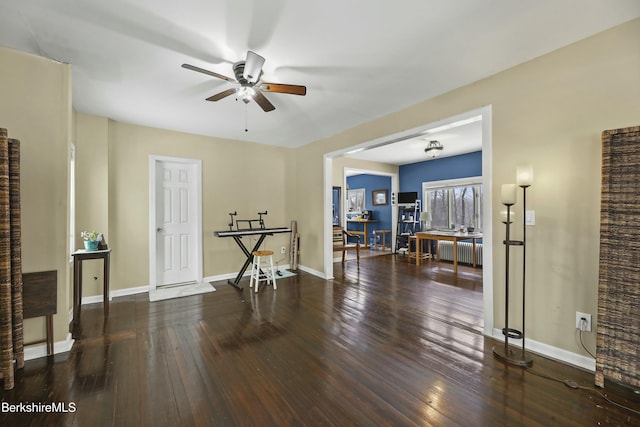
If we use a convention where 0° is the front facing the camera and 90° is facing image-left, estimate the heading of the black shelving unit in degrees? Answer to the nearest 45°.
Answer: approximately 45°

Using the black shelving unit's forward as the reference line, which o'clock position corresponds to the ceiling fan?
The ceiling fan is roughly at 11 o'clock from the black shelving unit.

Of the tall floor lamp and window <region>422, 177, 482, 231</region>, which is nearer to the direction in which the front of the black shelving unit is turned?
the tall floor lamp

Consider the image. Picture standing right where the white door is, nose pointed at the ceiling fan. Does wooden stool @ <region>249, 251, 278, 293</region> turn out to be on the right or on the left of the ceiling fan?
left

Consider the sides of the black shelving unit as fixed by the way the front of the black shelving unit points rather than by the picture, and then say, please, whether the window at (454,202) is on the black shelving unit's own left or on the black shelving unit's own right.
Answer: on the black shelving unit's own left

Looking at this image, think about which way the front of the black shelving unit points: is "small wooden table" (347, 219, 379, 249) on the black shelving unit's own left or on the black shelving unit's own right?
on the black shelving unit's own right

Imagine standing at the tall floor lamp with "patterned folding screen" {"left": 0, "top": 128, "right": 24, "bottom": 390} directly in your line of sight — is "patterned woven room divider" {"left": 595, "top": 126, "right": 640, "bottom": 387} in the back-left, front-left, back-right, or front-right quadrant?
back-left

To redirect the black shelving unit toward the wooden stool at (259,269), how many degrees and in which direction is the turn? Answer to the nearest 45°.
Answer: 0° — it already faces it

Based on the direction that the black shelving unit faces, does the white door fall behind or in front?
in front

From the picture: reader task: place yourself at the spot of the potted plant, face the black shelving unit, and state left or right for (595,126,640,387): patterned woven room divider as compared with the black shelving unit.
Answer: right

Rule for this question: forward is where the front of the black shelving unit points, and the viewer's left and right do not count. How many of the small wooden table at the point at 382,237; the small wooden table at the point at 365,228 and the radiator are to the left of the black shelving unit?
1

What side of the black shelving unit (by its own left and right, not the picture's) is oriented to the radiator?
left

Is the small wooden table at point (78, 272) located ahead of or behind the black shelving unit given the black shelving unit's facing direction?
ahead
